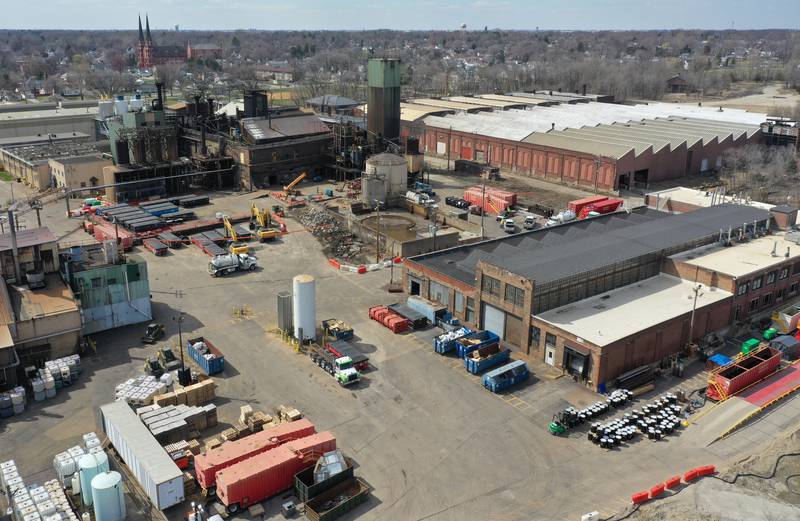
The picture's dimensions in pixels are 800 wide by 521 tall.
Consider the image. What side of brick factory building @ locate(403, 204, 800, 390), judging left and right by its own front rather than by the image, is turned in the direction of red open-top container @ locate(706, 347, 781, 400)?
left

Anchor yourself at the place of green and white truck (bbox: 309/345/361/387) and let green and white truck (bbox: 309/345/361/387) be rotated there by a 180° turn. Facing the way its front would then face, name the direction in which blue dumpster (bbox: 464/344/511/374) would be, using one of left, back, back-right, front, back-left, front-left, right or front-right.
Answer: back-right

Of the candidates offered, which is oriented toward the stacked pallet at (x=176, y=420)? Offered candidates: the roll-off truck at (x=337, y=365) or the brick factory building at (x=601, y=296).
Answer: the brick factory building

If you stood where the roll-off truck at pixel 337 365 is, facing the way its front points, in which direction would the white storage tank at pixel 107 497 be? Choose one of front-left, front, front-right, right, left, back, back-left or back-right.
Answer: right

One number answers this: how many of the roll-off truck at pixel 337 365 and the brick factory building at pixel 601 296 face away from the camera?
0

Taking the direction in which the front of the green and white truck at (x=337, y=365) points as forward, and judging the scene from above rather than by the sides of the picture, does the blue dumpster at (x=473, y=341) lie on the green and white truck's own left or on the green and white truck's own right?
on the green and white truck's own left

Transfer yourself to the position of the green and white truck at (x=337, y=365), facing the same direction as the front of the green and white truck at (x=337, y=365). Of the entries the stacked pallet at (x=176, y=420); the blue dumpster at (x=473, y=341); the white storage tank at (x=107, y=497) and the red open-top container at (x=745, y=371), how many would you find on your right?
2

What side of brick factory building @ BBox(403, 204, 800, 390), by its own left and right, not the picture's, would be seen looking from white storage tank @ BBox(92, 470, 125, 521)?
front

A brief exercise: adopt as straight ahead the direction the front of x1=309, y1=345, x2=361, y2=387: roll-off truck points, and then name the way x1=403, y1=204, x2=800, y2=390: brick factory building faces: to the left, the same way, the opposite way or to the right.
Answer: to the right

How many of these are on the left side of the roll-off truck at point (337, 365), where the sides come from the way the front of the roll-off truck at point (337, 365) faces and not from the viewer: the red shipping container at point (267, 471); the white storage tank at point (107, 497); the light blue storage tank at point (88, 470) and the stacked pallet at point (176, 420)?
0

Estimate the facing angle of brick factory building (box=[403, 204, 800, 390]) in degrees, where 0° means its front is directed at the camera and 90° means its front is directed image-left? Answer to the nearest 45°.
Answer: approximately 45°

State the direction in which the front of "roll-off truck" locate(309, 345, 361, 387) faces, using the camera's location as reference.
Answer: facing the viewer and to the right of the viewer

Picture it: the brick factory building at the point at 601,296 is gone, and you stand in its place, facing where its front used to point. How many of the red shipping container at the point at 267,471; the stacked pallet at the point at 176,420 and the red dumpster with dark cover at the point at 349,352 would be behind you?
0

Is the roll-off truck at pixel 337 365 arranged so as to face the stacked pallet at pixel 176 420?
no

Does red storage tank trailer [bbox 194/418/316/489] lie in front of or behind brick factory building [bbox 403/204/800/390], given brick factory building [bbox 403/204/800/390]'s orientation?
in front

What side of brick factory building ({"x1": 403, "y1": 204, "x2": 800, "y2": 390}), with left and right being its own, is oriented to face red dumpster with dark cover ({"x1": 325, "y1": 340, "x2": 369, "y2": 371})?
front

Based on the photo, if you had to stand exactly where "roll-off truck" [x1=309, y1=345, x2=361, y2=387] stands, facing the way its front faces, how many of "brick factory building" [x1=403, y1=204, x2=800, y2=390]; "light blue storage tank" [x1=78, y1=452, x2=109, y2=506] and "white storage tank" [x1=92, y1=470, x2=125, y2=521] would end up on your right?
2
